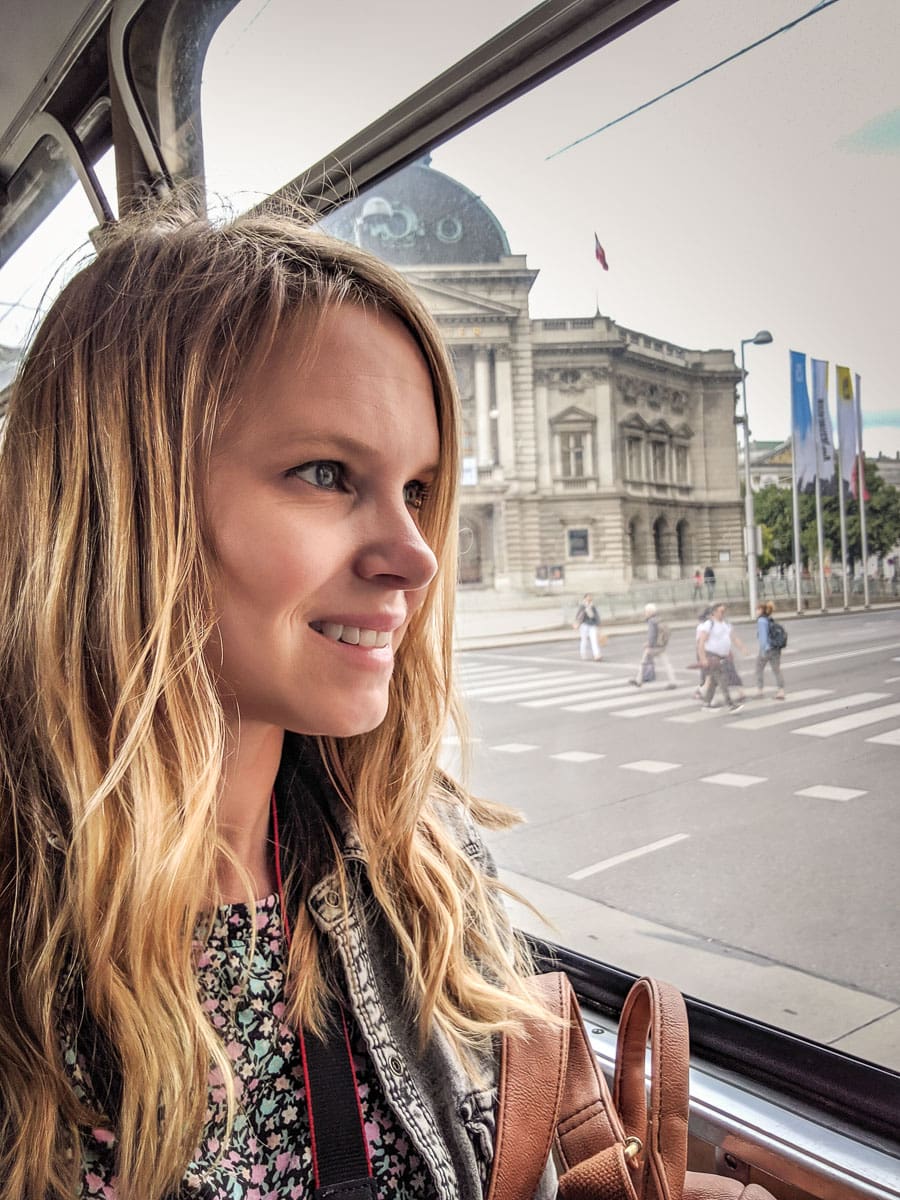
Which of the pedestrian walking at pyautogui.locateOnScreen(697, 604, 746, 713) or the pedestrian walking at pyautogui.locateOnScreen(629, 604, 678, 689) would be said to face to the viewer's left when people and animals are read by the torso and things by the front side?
the pedestrian walking at pyautogui.locateOnScreen(629, 604, 678, 689)

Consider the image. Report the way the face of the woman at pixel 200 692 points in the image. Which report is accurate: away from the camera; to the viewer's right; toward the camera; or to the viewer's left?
to the viewer's right

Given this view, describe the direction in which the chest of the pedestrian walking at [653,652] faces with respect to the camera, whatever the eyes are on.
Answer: to the viewer's left

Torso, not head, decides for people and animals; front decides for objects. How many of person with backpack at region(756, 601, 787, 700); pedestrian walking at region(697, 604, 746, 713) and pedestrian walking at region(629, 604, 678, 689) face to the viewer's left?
2

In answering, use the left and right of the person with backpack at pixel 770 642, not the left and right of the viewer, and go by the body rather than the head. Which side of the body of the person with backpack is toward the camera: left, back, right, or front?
left

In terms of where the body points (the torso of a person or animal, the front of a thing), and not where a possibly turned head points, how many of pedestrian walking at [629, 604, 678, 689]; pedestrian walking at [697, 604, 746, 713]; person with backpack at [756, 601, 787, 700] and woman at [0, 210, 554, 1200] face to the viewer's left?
2

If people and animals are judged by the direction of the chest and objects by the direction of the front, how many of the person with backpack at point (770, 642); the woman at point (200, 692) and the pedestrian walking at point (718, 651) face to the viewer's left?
1
